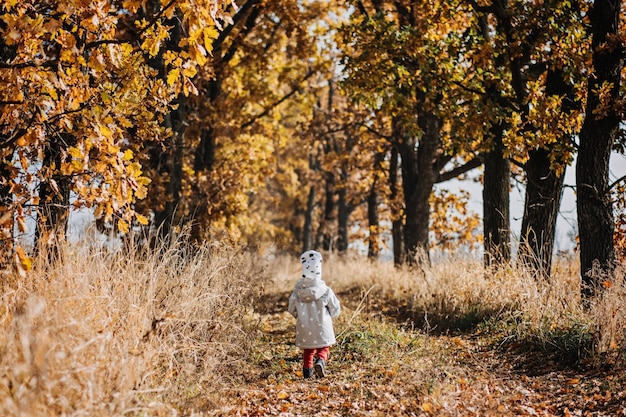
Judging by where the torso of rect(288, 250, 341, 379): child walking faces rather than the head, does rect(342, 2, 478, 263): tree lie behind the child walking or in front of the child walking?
in front

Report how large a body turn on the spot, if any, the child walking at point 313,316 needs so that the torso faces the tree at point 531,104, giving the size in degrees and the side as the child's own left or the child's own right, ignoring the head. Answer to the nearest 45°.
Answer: approximately 45° to the child's own right

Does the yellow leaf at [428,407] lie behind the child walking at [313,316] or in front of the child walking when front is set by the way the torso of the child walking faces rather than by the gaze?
behind

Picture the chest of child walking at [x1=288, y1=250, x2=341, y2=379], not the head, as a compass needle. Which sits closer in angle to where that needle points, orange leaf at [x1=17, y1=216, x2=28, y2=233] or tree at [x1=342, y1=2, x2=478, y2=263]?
the tree

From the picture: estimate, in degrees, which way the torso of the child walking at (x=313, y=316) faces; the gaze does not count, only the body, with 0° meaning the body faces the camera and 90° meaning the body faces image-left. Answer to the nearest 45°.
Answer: approximately 180°
